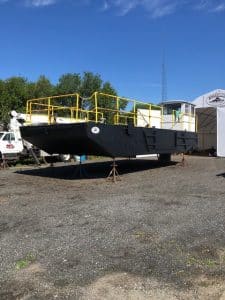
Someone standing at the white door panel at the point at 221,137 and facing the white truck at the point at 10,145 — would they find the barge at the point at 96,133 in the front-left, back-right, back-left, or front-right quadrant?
front-left

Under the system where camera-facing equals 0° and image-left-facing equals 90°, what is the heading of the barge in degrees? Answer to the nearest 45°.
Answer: approximately 45°

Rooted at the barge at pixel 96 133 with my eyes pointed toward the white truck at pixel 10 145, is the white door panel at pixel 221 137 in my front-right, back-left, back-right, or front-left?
back-right

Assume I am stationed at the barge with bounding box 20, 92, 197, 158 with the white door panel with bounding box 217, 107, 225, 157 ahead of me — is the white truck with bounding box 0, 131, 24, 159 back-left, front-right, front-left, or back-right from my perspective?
back-left
